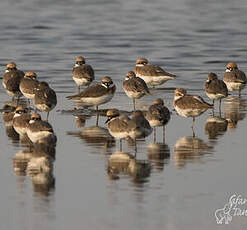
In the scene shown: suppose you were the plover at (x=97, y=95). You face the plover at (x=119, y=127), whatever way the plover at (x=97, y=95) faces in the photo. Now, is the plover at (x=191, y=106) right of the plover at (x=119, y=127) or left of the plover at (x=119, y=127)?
left

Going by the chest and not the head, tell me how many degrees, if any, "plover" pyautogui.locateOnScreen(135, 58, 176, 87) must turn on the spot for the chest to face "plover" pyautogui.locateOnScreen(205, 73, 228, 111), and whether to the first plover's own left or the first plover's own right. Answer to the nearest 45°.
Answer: approximately 135° to the first plover's own left

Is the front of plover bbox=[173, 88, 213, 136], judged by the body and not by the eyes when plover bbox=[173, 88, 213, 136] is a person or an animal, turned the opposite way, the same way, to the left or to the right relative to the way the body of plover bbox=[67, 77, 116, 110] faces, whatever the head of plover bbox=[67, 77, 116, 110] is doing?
the opposite way

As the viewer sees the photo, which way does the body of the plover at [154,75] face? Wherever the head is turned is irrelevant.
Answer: to the viewer's left

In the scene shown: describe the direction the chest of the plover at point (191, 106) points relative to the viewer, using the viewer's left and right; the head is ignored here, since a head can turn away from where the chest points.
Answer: facing to the left of the viewer

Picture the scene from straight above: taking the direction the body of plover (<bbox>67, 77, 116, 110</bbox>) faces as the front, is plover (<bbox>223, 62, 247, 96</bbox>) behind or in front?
in front

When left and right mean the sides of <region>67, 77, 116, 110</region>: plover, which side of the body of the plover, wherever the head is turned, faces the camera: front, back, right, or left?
right

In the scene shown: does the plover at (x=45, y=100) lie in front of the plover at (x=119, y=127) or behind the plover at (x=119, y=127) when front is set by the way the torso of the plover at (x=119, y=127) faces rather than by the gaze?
in front
